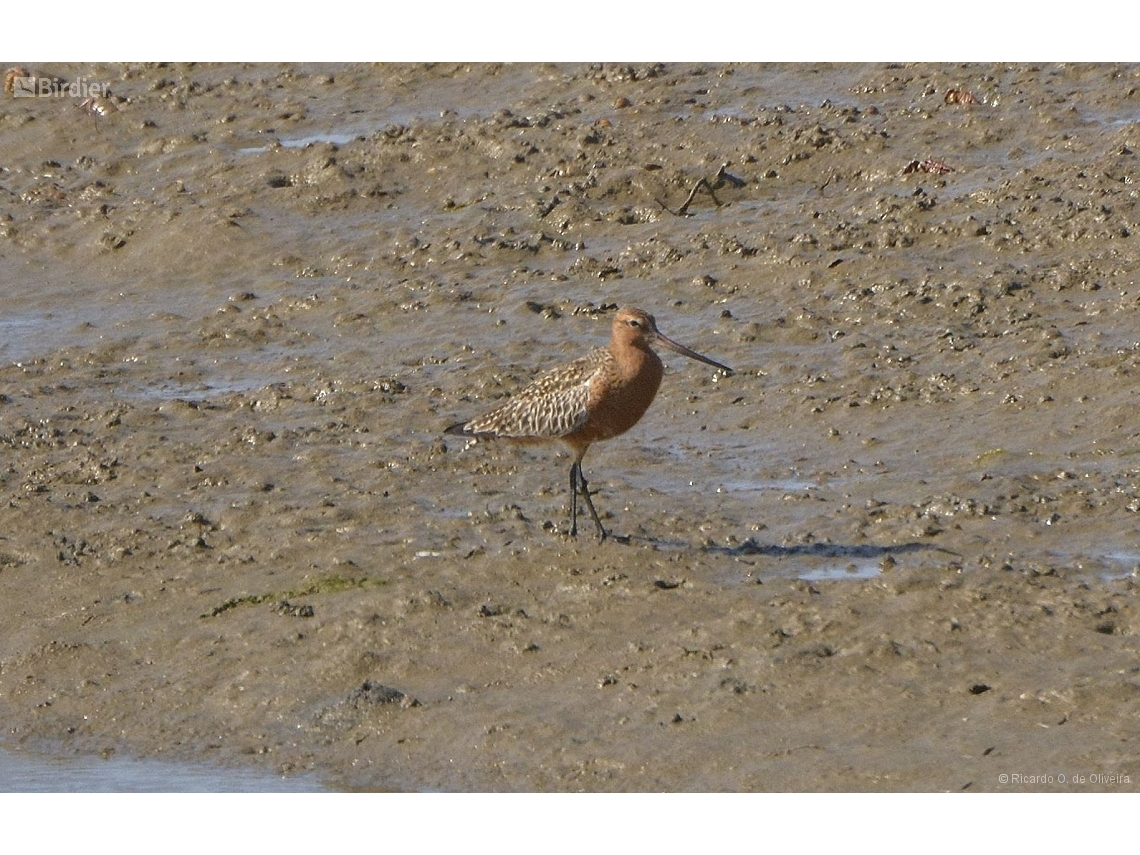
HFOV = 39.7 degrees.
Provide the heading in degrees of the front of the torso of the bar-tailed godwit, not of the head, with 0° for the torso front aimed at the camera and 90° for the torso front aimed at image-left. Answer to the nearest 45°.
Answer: approximately 270°
